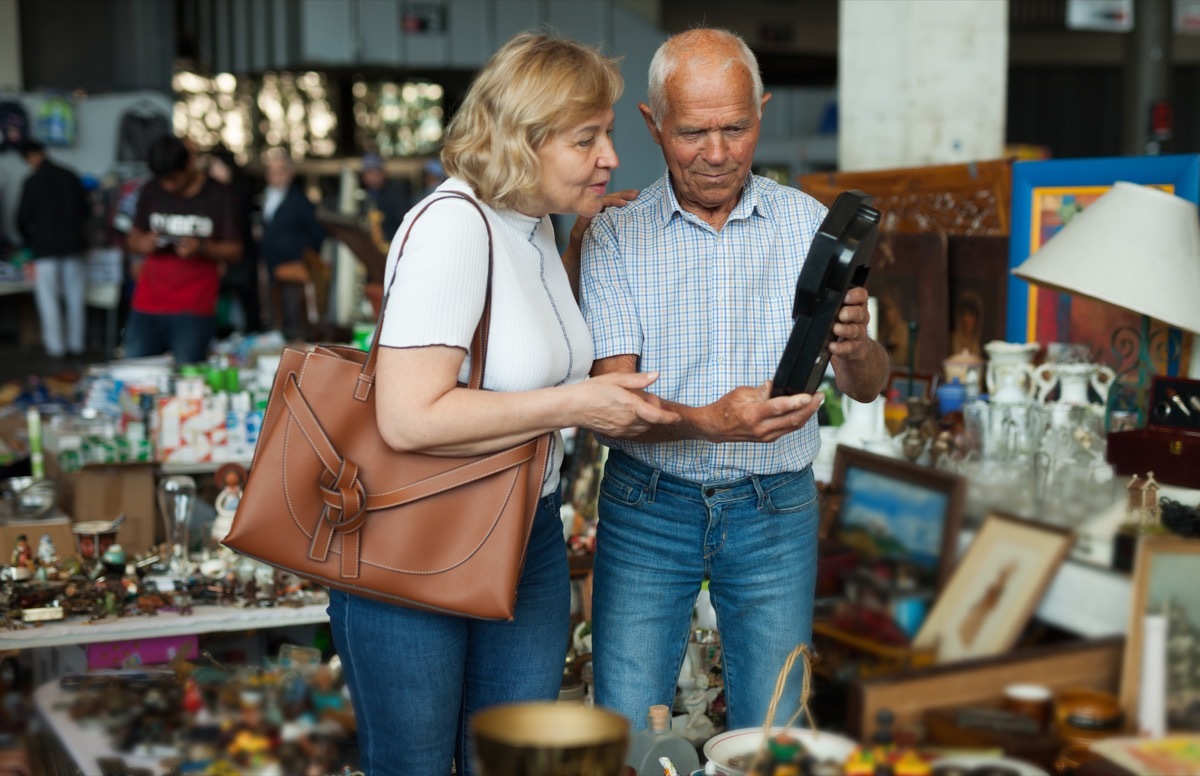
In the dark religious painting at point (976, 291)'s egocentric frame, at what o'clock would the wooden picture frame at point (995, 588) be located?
the wooden picture frame at point (995, 588) is roughly at 12 o'clock from the dark religious painting at point (976, 291).

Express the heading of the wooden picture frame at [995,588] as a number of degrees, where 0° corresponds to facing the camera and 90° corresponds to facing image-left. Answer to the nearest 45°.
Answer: approximately 45°

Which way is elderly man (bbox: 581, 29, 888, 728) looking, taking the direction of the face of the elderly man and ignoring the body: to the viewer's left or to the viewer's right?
to the viewer's right

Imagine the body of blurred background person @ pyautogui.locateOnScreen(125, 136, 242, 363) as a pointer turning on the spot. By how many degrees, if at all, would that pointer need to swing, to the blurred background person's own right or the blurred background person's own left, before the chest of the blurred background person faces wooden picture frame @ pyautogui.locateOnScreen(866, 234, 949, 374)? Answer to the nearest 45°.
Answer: approximately 45° to the blurred background person's own left

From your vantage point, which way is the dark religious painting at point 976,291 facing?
toward the camera

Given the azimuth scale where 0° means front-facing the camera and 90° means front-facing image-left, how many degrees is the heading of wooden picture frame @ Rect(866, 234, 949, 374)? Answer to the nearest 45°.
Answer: approximately 0°

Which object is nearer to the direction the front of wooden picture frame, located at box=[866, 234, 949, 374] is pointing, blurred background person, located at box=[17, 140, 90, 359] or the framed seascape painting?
the framed seascape painting

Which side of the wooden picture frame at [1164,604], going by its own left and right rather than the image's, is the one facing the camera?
front

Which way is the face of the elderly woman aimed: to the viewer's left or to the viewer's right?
to the viewer's right

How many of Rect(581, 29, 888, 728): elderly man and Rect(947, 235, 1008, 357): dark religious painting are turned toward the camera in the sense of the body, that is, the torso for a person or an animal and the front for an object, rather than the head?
2

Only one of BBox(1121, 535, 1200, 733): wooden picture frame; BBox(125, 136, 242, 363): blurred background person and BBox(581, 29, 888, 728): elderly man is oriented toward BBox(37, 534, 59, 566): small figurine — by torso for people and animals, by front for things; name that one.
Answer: the blurred background person

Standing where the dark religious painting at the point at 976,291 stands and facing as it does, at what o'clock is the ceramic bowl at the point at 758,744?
The ceramic bowl is roughly at 12 o'clock from the dark religious painting.
